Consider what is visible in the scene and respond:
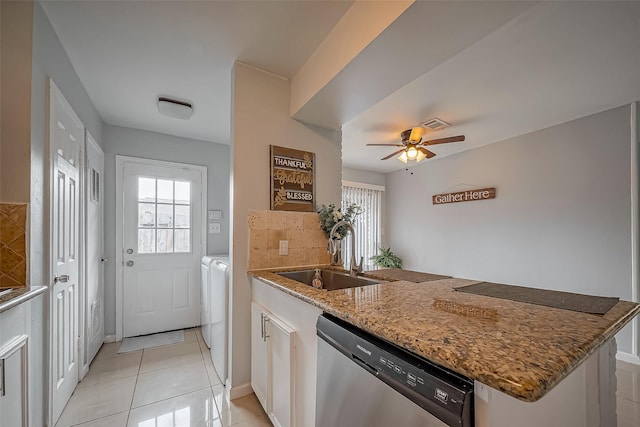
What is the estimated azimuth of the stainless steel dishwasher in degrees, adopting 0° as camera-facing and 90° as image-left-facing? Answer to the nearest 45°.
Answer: approximately 45°

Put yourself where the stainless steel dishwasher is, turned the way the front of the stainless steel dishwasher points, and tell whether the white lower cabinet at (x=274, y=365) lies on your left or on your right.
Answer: on your right

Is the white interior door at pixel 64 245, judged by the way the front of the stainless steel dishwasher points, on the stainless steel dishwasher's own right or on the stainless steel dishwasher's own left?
on the stainless steel dishwasher's own right

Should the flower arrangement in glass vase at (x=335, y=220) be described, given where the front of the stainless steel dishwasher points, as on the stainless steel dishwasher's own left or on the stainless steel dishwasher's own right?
on the stainless steel dishwasher's own right

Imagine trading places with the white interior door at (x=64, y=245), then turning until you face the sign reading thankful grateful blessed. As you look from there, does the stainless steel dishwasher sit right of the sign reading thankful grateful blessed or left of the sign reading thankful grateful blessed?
right

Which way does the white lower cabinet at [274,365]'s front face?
to the viewer's left

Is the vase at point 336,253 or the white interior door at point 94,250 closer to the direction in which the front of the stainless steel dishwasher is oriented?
the white interior door

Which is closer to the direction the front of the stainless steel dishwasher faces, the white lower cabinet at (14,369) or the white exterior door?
the white lower cabinet

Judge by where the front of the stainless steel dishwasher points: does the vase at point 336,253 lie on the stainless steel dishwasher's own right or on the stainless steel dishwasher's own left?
on the stainless steel dishwasher's own right

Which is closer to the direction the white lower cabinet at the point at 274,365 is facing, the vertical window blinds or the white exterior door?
the white exterior door
